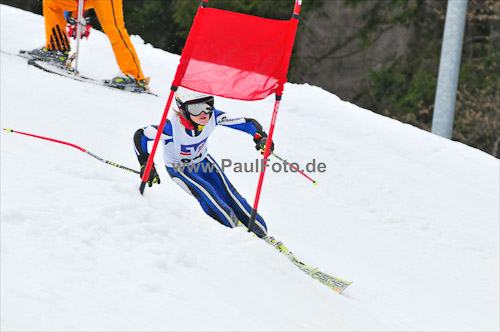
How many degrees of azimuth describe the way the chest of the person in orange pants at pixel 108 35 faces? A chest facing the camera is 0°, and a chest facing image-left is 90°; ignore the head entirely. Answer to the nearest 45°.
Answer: approximately 90°

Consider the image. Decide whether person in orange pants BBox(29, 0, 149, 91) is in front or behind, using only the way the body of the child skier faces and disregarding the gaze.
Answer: behind

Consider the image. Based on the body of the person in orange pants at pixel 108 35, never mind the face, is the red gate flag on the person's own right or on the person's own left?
on the person's own left

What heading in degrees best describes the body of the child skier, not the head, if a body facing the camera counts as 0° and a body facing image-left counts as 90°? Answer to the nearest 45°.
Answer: approximately 315°
